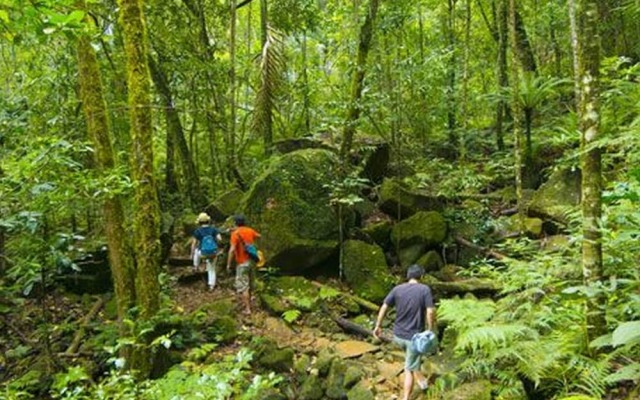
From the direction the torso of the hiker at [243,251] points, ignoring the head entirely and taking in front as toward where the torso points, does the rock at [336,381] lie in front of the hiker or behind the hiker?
behind

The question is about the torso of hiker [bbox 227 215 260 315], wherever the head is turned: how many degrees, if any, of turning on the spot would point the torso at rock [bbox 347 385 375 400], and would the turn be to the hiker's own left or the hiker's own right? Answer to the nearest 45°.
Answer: approximately 180°

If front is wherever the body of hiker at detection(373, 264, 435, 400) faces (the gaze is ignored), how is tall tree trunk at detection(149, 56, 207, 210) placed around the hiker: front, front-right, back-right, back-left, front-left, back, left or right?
front-left

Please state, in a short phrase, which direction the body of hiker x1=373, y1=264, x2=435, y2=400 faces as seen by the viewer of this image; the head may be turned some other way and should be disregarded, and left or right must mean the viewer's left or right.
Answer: facing away from the viewer

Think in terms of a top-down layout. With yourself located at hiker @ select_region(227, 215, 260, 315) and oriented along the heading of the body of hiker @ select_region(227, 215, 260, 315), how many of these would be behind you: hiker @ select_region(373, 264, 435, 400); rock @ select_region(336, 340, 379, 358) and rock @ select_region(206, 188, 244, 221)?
2

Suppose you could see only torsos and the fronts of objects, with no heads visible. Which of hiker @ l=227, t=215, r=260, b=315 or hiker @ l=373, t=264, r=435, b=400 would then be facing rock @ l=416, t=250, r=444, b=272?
hiker @ l=373, t=264, r=435, b=400

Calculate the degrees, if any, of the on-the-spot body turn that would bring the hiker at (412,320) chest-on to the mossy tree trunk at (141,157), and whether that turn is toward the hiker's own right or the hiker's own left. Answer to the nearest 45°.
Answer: approximately 90° to the hiker's own left

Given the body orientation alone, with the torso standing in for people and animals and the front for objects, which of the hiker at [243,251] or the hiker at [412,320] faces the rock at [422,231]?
the hiker at [412,320]

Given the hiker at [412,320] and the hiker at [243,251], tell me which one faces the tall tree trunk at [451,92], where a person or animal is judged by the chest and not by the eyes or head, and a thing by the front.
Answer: the hiker at [412,320]

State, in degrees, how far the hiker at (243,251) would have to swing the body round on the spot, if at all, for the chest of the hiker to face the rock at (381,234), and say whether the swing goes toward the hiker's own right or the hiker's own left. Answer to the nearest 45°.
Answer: approximately 90° to the hiker's own right

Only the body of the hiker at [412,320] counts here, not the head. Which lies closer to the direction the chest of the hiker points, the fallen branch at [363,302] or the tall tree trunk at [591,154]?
the fallen branch

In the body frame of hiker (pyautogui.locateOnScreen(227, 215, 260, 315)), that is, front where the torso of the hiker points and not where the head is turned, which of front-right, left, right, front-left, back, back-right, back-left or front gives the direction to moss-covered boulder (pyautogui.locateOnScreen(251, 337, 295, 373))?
back-left

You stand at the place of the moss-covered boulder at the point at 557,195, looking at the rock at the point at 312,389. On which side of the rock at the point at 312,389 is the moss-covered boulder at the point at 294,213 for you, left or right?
right

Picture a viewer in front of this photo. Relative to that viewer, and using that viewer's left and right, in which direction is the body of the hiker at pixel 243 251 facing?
facing away from the viewer and to the left of the viewer

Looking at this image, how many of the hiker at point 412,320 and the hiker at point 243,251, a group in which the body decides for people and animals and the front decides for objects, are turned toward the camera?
0
